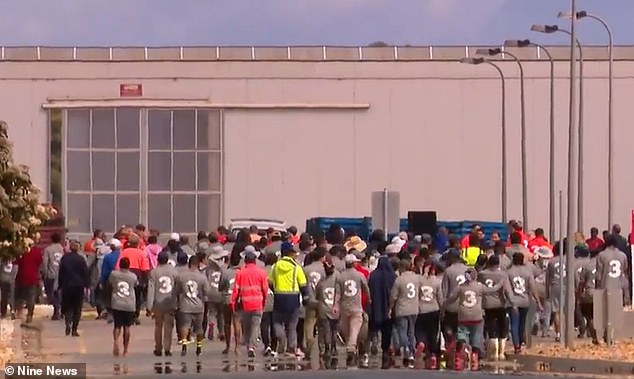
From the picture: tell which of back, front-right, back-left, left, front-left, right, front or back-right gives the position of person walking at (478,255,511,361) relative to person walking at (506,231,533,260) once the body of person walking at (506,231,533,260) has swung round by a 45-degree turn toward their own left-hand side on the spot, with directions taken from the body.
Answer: back-left

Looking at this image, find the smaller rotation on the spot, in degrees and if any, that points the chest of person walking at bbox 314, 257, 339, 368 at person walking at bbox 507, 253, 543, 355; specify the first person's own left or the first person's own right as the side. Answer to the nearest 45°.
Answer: approximately 90° to the first person's own right

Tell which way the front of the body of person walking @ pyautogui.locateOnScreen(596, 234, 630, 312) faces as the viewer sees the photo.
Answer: away from the camera

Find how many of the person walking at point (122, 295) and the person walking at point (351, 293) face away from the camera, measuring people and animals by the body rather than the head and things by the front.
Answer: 2

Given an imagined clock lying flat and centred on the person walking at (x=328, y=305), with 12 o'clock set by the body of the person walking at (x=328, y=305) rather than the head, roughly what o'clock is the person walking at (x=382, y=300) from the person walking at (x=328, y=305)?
the person walking at (x=382, y=300) is roughly at 3 o'clock from the person walking at (x=328, y=305).

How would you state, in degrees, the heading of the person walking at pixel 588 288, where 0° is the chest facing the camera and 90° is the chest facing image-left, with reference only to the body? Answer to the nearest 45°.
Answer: approximately 180°

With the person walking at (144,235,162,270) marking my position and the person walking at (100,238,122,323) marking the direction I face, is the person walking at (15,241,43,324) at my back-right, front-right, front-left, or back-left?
front-right

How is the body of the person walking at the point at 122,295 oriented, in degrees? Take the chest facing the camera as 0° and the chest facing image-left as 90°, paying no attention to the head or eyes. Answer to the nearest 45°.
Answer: approximately 180°

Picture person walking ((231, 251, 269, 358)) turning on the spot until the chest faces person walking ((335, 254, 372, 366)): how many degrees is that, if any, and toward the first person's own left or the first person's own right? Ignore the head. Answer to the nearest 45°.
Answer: approximately 90° to the first person's own right

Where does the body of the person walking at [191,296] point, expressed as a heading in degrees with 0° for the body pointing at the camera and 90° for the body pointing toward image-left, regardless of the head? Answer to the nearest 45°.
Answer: approximately 180°

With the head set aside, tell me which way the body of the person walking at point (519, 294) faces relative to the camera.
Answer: away from the camera

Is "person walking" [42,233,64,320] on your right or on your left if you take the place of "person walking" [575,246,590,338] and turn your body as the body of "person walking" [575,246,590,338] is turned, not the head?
on your left

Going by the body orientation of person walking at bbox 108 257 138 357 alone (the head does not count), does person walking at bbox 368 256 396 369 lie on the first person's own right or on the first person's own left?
on the first person's own right

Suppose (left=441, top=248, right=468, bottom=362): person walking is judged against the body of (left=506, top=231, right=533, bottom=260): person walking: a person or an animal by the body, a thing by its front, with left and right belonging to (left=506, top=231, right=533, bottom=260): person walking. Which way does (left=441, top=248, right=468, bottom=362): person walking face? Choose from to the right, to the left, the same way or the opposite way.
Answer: the same way

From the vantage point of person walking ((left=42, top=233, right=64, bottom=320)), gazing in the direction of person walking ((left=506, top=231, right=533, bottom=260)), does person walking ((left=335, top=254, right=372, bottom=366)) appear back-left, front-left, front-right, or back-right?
front-right

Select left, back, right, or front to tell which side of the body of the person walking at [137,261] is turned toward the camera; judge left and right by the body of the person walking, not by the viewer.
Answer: back

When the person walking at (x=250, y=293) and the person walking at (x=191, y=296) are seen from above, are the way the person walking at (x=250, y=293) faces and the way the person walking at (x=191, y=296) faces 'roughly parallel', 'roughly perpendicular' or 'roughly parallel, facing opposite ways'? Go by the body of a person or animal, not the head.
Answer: roughly parallel

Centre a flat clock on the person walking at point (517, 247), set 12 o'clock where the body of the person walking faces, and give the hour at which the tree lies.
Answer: The tree is roughly at 8 o'clock from the person walking.

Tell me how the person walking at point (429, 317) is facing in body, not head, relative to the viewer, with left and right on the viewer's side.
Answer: facing away from the viewer
